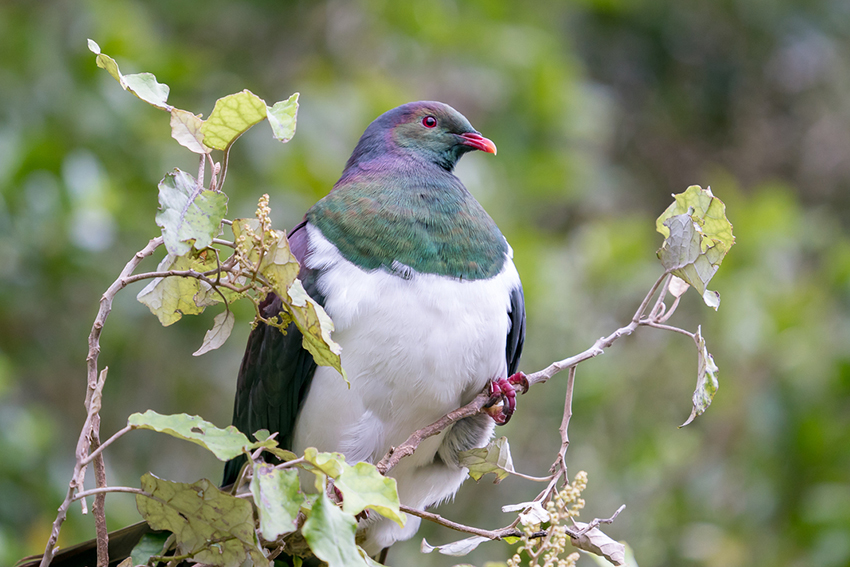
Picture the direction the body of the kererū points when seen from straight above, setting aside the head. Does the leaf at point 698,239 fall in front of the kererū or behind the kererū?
in front

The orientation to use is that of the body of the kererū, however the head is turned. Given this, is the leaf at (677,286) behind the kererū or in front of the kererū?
in front

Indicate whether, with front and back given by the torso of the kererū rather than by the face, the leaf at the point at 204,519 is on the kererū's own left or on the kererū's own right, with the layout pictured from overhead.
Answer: on the kererū's own right

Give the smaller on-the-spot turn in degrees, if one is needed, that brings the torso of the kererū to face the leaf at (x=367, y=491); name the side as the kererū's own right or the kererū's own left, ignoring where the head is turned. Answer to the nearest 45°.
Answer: approximately 45° to the kererū's own right

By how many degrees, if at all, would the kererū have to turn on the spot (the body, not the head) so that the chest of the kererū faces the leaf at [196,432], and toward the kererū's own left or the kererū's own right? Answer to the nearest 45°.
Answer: approximately 45° to the kererū's own right

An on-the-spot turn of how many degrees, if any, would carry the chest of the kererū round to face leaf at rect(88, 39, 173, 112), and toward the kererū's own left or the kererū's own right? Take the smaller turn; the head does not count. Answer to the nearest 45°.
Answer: approximately 90° to the kererū's own right

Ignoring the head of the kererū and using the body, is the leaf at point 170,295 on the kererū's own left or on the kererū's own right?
on the kererū's own right
